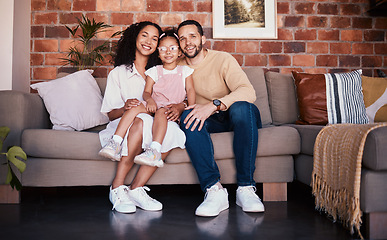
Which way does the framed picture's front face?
toward the camera

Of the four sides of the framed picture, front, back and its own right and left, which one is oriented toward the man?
front

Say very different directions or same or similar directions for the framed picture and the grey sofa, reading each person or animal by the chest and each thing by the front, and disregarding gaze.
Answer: same or similar directions

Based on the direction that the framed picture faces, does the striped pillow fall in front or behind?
in front

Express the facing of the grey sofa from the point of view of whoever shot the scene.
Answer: facing the viewer

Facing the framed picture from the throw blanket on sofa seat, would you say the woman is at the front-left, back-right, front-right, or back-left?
front-left

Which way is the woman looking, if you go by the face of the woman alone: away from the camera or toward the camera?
toward the camera

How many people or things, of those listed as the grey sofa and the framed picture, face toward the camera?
2

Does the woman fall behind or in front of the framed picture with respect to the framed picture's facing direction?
in front
